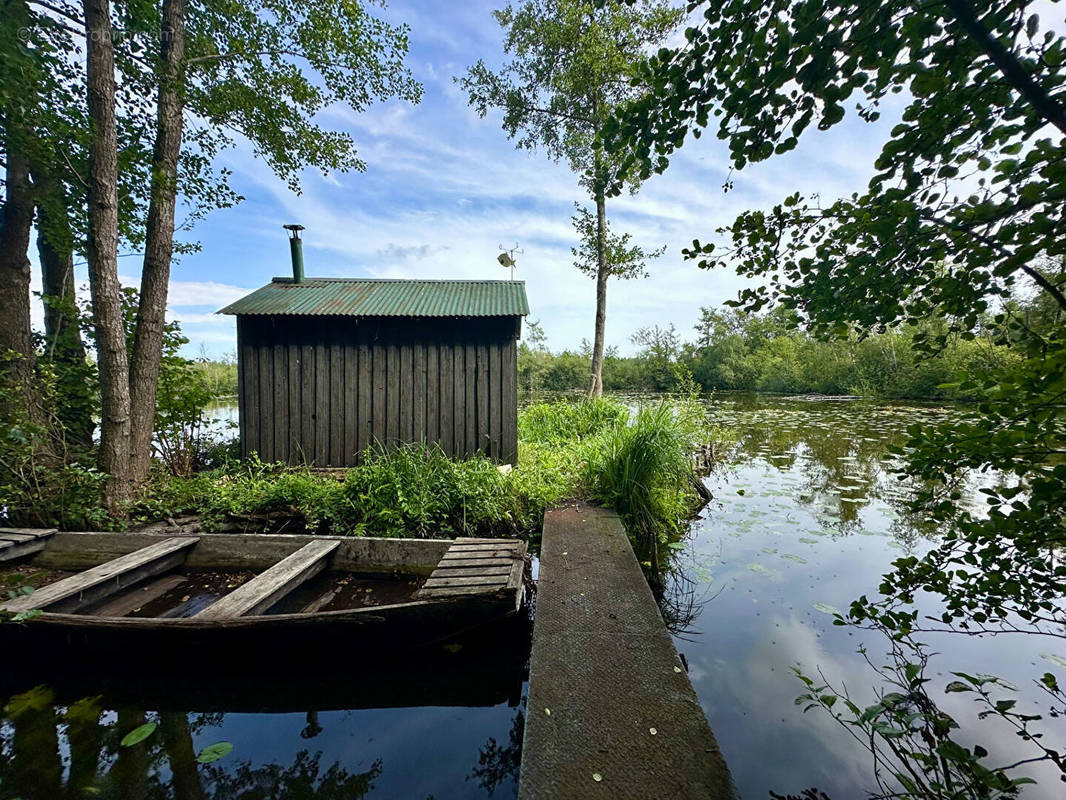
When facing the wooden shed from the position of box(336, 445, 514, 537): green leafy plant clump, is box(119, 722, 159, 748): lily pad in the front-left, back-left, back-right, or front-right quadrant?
back-left

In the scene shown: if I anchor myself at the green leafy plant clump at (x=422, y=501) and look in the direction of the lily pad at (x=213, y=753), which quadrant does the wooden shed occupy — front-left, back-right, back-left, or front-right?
back-right
